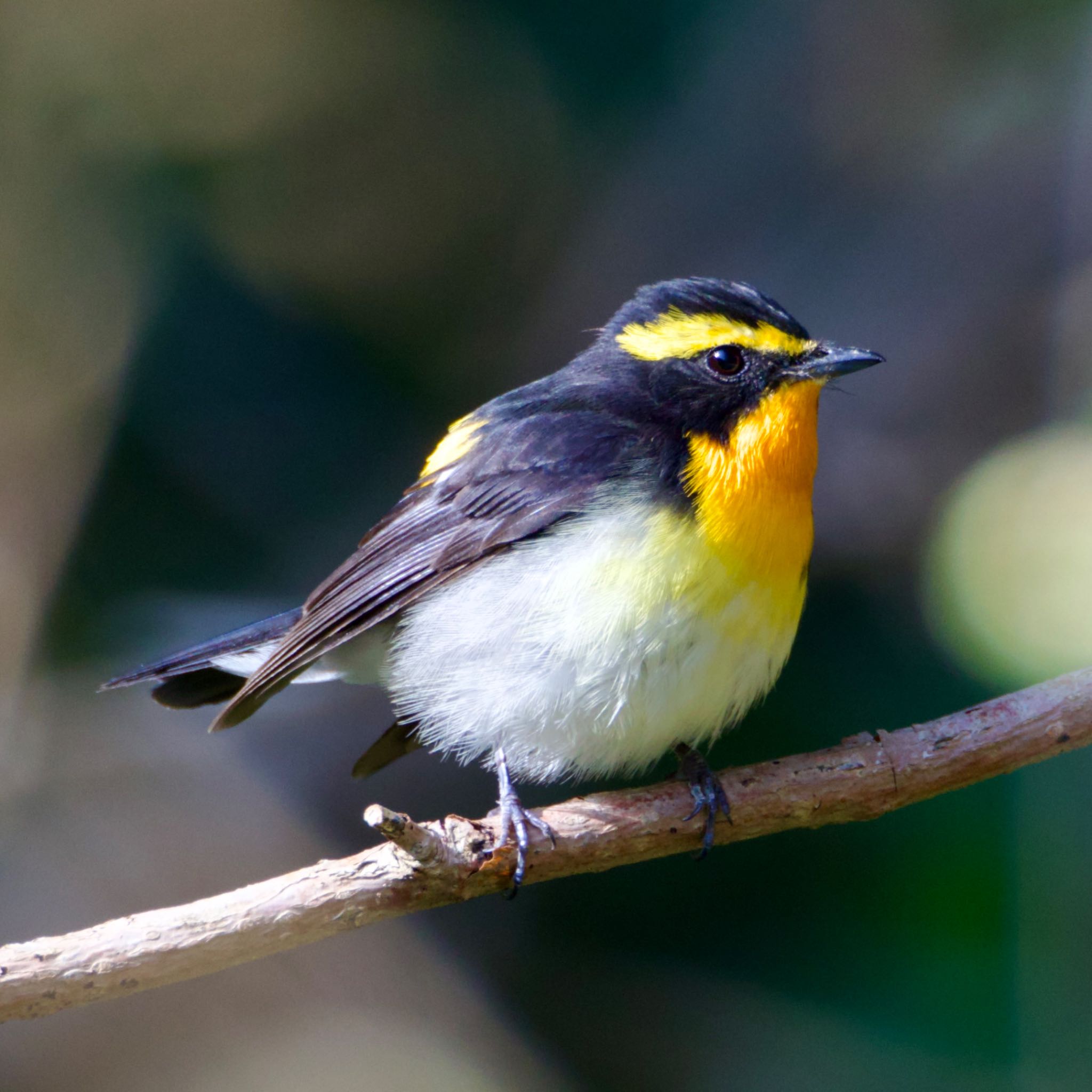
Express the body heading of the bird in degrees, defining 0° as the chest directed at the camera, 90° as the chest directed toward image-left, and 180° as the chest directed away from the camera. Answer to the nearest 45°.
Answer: approximately 270°
